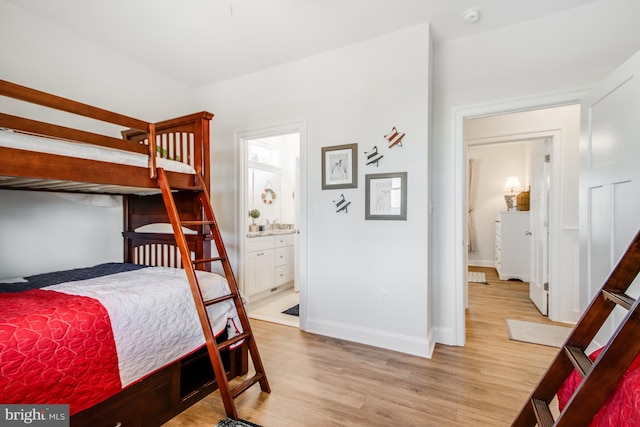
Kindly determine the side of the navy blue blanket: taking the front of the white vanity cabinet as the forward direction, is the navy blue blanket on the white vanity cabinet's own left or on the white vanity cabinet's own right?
on the white vanity cabinet's own right

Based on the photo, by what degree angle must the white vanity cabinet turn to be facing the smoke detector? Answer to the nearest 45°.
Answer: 0° — it already faces it

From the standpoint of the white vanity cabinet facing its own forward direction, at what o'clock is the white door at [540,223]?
The white door is roughly at 11 o'clock from the white vanity cabinet.

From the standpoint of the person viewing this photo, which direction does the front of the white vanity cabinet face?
facing the viewer and to the right of the viewer

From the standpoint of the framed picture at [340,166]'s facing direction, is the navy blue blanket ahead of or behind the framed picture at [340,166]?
ahead

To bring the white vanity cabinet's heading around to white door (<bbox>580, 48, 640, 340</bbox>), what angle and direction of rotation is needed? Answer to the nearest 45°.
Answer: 0° — it already faces it

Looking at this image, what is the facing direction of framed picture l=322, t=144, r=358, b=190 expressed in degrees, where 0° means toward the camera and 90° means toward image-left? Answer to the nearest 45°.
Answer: approximately 45°

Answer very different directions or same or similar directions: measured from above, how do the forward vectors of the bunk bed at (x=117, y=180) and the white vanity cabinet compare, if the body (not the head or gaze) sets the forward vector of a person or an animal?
same or similar directions
